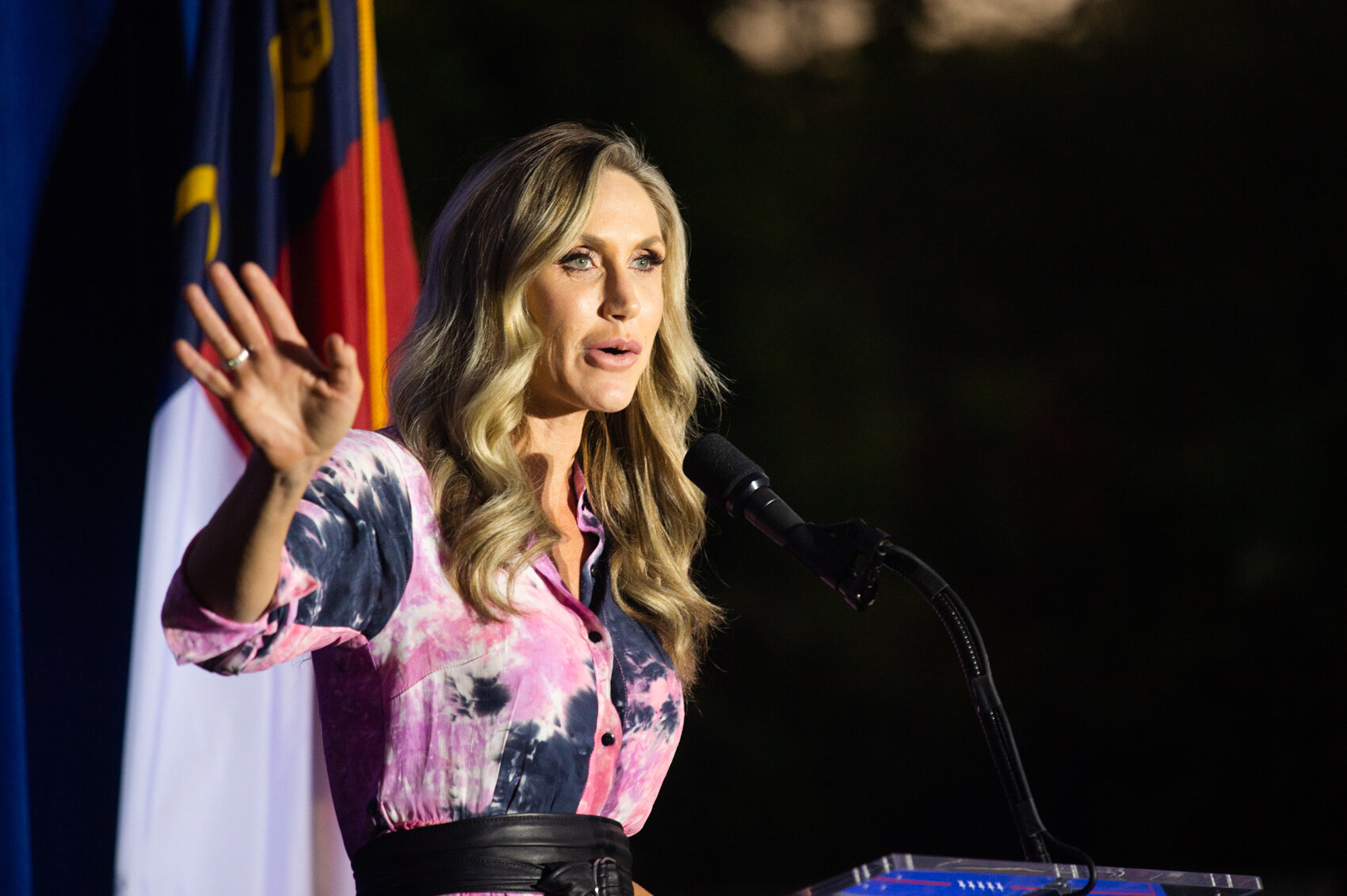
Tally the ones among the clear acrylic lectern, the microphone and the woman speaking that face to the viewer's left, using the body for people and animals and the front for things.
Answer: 1

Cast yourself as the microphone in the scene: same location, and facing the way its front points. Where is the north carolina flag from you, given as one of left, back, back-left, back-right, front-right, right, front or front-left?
front-right

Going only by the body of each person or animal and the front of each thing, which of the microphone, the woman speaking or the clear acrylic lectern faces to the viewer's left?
the microphone

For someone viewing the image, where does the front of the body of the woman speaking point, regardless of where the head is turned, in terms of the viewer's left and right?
facing the viewer and to the right of the viewer

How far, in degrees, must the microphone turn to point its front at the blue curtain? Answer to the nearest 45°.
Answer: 0° — it already faces it

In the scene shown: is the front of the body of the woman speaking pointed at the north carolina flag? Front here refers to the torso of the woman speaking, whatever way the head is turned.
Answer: no

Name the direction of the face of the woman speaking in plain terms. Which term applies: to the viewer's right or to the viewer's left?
to the viewer's right

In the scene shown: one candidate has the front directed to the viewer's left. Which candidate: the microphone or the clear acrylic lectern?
the microphone

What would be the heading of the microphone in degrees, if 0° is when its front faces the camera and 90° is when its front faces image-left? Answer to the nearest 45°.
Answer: approximately 90°
